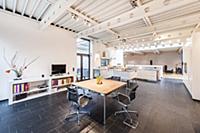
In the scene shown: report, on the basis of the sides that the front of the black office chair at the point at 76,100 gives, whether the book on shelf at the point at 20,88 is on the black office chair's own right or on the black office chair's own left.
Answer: on the black office chair's own left

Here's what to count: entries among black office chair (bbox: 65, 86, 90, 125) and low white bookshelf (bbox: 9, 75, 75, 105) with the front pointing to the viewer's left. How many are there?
0

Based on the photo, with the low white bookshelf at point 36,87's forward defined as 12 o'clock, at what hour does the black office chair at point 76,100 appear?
The black office chair is roughly at 1 o'clock from the low white bookshelf.

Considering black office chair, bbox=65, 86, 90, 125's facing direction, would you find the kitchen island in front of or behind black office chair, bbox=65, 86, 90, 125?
in front

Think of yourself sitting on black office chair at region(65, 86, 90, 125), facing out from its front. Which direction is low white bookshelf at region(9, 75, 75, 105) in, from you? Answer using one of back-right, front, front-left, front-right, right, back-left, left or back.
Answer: left

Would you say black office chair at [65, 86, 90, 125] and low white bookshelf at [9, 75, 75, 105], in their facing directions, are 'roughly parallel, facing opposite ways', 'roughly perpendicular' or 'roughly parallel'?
roughly perpendicular

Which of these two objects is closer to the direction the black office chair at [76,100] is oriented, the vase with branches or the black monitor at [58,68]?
the black monitor

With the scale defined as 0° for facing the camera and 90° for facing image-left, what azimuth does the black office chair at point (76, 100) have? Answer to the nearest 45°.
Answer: approximately 225°

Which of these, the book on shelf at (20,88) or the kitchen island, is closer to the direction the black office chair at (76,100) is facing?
the kitchen island

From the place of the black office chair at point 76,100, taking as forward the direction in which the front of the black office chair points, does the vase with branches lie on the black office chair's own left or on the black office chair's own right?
on the black office chair's own left

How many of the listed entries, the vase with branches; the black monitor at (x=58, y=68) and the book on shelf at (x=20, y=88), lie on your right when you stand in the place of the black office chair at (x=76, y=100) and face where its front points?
0

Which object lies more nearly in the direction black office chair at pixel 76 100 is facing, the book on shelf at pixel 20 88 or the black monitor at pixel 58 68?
the black monitor
